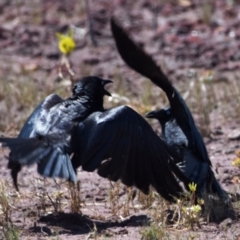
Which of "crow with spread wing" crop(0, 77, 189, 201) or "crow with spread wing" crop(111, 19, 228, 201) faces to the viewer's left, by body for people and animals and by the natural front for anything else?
"crow with spread wing" crop(111, 19, 228, 201)

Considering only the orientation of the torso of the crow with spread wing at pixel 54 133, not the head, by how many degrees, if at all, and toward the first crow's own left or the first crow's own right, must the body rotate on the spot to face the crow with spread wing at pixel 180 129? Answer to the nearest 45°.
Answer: approximately 45° to the first crow's own right

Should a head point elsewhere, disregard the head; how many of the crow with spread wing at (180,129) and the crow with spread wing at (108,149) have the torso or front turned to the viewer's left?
1

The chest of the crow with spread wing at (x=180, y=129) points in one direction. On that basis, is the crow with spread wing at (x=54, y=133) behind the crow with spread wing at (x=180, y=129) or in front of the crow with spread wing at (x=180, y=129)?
in front

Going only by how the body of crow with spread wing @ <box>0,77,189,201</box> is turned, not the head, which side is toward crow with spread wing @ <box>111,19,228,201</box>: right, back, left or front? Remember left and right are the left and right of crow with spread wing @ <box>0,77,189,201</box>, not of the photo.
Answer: front

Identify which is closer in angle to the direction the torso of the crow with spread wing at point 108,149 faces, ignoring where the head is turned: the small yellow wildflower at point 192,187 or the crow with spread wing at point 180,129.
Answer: the crow with spread wing

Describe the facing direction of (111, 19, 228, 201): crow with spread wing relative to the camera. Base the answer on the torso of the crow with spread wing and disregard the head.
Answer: to the viewer's left

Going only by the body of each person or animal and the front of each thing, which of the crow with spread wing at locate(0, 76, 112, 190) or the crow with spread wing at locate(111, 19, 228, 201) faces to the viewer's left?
the crow with spread wing at locate(111, 19, 228, 201)

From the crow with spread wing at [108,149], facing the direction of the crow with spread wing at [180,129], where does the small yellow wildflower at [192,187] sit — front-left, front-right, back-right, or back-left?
front-right

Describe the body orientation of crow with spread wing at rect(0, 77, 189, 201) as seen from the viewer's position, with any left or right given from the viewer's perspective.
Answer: facing away from the viewer and to the right of the viewer
